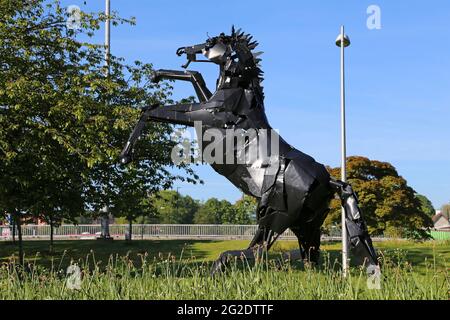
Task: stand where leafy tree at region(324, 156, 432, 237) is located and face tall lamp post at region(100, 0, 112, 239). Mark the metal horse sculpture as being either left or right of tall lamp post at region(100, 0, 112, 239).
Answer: left

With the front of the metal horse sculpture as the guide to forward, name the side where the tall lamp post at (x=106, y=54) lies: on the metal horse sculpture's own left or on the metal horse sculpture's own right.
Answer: on the metal horse sculpture's own right

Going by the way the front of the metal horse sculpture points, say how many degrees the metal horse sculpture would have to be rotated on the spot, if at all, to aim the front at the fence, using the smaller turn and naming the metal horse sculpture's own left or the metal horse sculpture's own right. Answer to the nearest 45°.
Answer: approximately 90° to the metal horse sculpture's own right

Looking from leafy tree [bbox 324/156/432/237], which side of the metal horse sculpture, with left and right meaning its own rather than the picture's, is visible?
right

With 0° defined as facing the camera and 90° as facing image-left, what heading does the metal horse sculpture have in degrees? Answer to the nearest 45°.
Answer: approximately 90°
